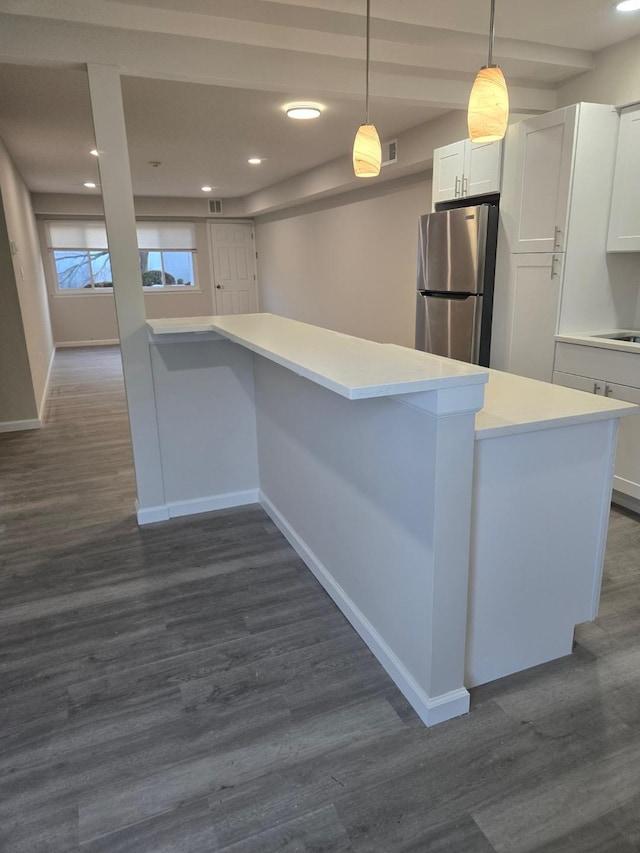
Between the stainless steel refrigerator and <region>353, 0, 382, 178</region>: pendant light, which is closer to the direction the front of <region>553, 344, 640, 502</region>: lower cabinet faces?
the pendant light

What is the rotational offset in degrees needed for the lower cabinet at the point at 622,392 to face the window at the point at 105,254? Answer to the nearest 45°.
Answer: approximately 90° to its right

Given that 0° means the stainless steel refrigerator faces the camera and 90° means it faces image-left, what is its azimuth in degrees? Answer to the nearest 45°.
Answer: approximately 45°

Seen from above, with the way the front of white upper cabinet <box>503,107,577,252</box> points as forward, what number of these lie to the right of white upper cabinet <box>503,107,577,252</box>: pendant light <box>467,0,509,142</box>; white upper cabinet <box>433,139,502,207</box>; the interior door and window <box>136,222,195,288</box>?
3

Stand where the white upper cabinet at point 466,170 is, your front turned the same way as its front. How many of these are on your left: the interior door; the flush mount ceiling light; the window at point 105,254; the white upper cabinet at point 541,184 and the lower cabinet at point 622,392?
2

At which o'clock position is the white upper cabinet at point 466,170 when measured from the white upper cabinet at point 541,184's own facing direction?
the white upper cabinet at point 466,170 is roughly at 3 o'clock from the white upper cabinet at point 541,184.

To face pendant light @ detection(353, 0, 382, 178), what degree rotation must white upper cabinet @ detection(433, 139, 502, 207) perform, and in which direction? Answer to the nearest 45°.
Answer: approximately 45° to its left
